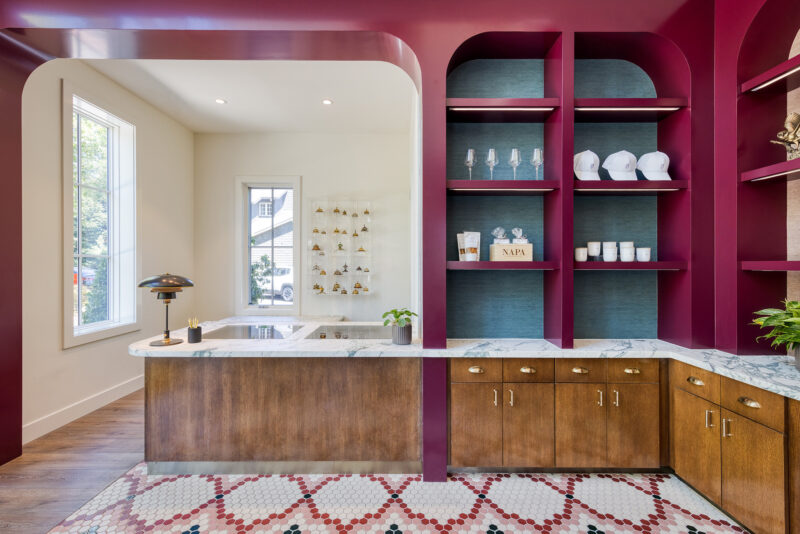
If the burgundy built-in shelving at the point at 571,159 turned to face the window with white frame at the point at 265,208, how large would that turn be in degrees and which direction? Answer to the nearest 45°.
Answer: approximately 90° to its right

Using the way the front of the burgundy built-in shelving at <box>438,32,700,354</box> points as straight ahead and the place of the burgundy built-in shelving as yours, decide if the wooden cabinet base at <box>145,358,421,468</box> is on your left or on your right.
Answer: on your right

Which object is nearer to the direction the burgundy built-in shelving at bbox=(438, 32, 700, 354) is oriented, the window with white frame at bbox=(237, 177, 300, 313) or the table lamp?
the table lamp

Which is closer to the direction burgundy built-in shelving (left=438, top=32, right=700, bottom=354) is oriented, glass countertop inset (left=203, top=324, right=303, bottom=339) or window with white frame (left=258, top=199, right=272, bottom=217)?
the glass countertop inset

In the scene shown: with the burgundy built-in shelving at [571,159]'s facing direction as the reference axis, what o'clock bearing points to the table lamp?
The table lamp is roughly at 2 o'clock from the burgundy built-in shelving.

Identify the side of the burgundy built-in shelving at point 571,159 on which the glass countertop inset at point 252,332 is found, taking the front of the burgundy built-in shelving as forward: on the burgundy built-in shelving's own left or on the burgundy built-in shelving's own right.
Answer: on the burgundy built-in shelving's own right

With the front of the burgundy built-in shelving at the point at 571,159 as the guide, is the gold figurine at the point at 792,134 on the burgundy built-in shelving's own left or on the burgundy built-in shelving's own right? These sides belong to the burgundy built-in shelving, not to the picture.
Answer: on the burgundy built-in shelving's own left

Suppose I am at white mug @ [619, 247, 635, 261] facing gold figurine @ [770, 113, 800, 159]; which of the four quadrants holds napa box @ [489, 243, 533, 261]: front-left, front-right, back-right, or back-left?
back-right

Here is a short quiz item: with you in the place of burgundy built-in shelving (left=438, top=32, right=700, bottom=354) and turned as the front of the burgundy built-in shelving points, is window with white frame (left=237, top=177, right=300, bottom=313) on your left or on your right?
on your right

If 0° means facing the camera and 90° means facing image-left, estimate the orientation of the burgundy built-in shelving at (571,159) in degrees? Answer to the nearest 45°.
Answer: approximately 0°

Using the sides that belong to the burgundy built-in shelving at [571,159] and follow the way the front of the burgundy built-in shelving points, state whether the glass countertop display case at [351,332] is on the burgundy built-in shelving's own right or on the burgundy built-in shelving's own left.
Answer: on the burgundy built-in shelving's own right
